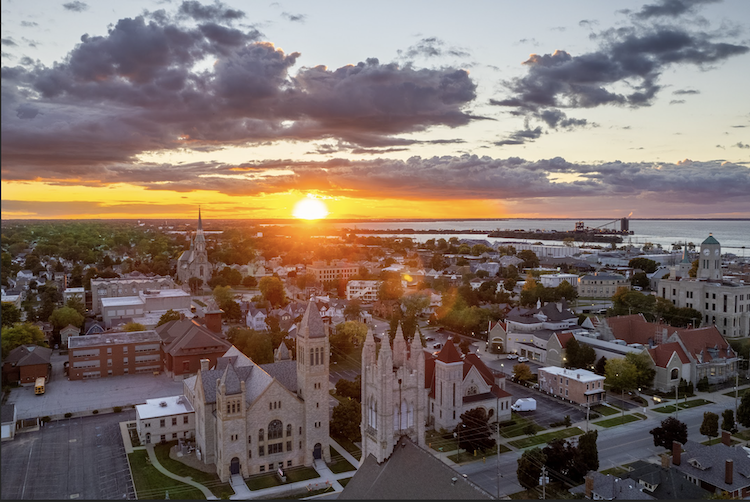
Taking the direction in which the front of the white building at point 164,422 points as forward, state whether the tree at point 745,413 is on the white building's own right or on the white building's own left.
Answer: on the white building's own left

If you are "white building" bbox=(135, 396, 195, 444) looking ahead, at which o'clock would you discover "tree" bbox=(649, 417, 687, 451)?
The tree is roughly at 10 o'clock from the white building.

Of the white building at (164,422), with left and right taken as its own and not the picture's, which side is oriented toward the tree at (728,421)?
left

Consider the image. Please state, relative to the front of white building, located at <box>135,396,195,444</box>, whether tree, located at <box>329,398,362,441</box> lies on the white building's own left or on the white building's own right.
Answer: on the white building's own left

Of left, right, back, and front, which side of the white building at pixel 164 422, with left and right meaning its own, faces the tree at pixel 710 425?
left

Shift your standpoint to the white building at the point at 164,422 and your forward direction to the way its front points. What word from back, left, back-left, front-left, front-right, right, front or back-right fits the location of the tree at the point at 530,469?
front-left

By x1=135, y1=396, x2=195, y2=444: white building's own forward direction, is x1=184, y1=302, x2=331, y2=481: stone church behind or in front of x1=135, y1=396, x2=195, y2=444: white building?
in front

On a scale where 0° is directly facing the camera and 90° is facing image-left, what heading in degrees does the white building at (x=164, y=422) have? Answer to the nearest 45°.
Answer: approximately 0°
